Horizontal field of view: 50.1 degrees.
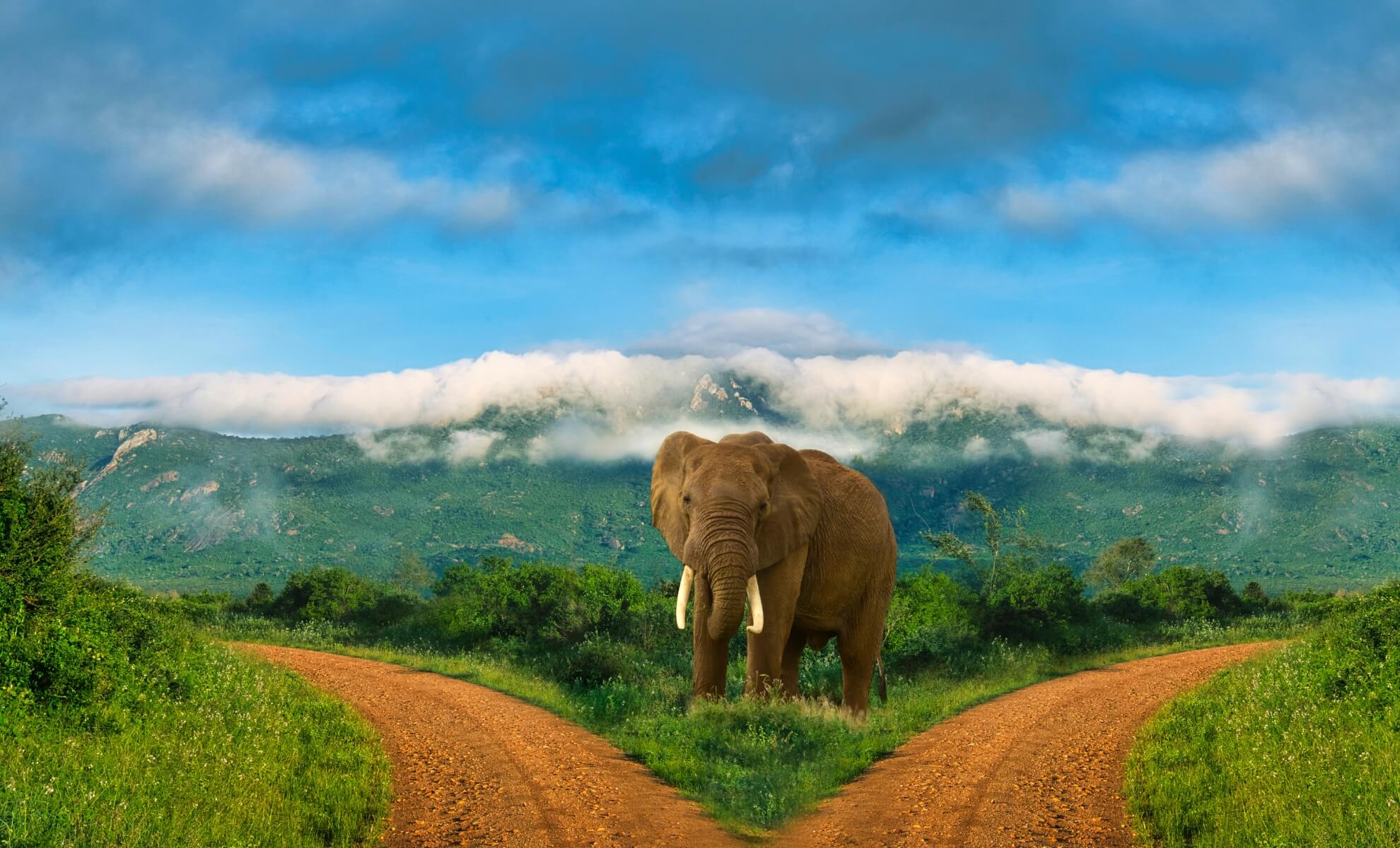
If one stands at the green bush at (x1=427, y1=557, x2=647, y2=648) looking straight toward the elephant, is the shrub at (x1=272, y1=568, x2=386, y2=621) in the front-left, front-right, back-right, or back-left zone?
back-right

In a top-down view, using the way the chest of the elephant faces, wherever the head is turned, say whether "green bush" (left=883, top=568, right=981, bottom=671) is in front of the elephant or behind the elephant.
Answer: behind

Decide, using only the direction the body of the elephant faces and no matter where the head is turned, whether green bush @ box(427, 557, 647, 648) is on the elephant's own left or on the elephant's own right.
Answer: on the elephant's own right

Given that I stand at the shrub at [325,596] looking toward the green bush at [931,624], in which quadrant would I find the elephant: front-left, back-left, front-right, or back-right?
front-right

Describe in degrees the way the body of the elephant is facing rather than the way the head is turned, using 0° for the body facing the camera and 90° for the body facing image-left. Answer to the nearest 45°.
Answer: approximately 45°

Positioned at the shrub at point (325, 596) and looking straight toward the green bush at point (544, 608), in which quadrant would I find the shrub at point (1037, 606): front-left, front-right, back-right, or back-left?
front-left

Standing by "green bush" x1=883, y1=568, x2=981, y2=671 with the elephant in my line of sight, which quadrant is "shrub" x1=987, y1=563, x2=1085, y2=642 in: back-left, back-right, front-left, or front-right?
back-left

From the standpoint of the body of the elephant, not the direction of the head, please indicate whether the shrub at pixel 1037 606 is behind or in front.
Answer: behind

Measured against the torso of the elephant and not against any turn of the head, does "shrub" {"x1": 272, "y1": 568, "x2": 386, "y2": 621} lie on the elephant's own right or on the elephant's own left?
on the elephant's own right
